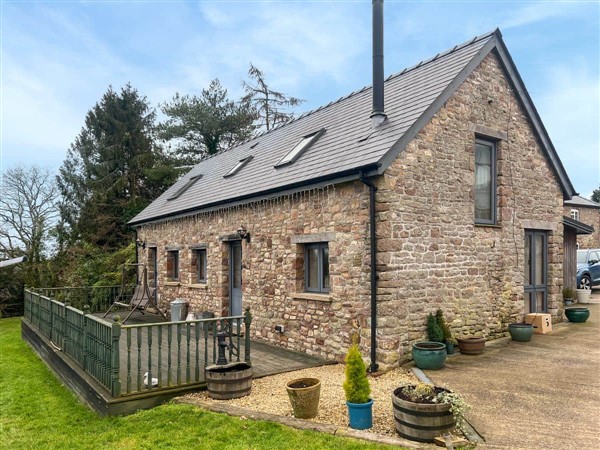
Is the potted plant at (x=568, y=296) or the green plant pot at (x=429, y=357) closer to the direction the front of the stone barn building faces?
the green plant pot

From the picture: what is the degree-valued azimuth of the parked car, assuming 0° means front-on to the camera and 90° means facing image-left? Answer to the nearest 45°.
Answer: approximately 45°

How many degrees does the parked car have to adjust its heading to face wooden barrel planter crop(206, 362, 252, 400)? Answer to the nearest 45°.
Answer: approximately 45° to its left

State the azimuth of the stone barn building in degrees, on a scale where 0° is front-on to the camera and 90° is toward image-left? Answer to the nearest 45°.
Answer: approximately 45°

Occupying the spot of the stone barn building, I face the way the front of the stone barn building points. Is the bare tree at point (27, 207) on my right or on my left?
on my right

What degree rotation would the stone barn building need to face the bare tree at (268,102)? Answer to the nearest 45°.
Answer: approximately 135° to its right

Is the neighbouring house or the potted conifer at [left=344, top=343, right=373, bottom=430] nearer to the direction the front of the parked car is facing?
the potted conifer

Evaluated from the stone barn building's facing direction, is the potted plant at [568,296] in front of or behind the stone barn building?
behind

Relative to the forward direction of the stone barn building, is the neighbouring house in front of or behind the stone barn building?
behind

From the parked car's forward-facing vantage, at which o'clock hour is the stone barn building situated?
The stone barn building is roughly at 11 o'clock from the parked car.
